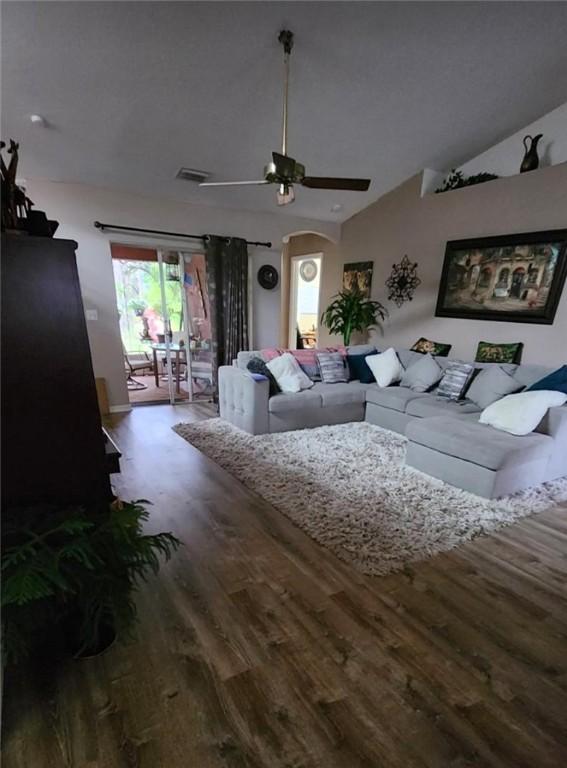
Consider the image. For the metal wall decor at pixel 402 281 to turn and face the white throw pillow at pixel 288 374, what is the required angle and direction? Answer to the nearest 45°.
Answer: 0° — it already faces it

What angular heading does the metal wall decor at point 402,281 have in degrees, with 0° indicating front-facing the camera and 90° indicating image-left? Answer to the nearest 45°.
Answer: approximately 45°

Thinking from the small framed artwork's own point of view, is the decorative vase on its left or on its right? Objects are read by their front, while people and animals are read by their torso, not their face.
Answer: on its left

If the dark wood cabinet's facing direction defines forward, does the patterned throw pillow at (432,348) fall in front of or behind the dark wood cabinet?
in front

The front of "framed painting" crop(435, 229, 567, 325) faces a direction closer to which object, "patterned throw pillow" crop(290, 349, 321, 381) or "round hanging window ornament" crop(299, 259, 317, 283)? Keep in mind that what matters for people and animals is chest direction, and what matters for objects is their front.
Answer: the patterned throw pillow

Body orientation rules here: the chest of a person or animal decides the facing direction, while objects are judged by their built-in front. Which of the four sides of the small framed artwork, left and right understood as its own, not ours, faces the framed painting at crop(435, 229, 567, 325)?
left

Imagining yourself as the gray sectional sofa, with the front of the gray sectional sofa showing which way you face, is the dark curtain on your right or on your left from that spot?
on your right

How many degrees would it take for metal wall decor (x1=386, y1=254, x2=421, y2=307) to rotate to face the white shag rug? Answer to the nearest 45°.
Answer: approximately 45° to its left

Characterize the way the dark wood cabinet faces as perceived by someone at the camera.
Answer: facing to the right of the viewer

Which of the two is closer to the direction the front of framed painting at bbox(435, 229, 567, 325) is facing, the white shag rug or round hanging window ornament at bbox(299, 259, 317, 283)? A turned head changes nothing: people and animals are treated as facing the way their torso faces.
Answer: the white shag rug

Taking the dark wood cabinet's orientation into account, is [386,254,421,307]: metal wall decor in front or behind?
in front

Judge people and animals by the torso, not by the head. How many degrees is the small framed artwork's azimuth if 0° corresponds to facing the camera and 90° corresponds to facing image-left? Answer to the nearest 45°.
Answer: approximately 45°

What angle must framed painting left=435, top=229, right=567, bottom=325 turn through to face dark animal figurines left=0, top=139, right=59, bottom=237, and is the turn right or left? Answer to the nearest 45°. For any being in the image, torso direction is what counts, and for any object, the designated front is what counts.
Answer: approximately 45° to its left
